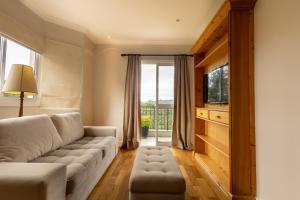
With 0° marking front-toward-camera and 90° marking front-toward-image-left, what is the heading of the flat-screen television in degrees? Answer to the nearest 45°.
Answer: approximately 45°

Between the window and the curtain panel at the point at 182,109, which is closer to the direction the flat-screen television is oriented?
the window

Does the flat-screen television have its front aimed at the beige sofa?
yes

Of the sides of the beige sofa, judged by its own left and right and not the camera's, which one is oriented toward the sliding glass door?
left

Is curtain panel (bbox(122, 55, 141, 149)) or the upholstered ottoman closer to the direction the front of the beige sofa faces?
the upholstered ottoman

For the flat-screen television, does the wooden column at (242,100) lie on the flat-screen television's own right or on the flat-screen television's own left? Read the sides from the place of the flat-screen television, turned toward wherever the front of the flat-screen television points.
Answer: on the flat-screen television's own left

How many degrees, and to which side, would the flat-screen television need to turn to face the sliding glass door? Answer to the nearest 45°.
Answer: approximately 90° to its right

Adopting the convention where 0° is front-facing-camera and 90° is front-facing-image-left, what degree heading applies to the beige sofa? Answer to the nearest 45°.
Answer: approximately 315°

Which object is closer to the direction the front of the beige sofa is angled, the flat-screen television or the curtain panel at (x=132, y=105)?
the flat-screen television

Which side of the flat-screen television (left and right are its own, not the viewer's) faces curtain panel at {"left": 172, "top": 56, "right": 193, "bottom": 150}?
right
